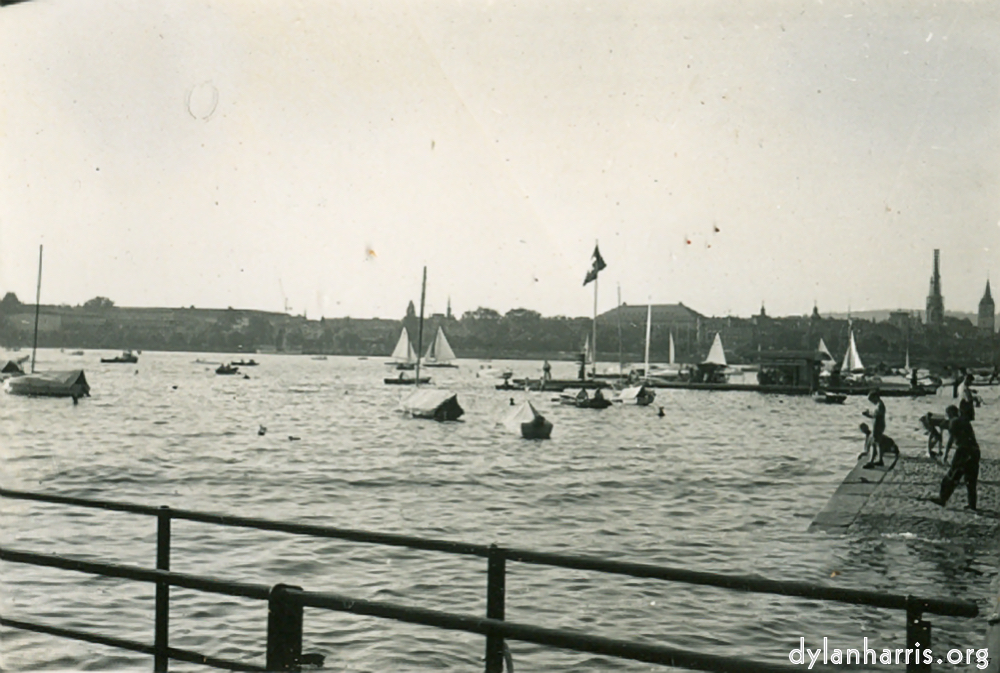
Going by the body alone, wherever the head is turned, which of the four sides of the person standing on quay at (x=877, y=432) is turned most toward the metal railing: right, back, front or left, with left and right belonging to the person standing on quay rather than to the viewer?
left

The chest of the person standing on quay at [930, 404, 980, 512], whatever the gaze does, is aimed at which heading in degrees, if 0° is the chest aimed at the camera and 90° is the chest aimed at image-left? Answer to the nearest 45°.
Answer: approximately 90°

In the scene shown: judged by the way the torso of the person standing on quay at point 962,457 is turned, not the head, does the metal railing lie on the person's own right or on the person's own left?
on the person's own left

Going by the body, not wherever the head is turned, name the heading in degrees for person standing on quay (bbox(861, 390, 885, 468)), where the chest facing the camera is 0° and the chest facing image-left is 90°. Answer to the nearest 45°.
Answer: approximately 90°
